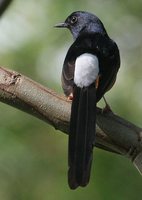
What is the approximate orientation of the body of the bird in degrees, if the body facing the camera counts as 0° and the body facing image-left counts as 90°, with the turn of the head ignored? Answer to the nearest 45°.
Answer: approximately 180°
